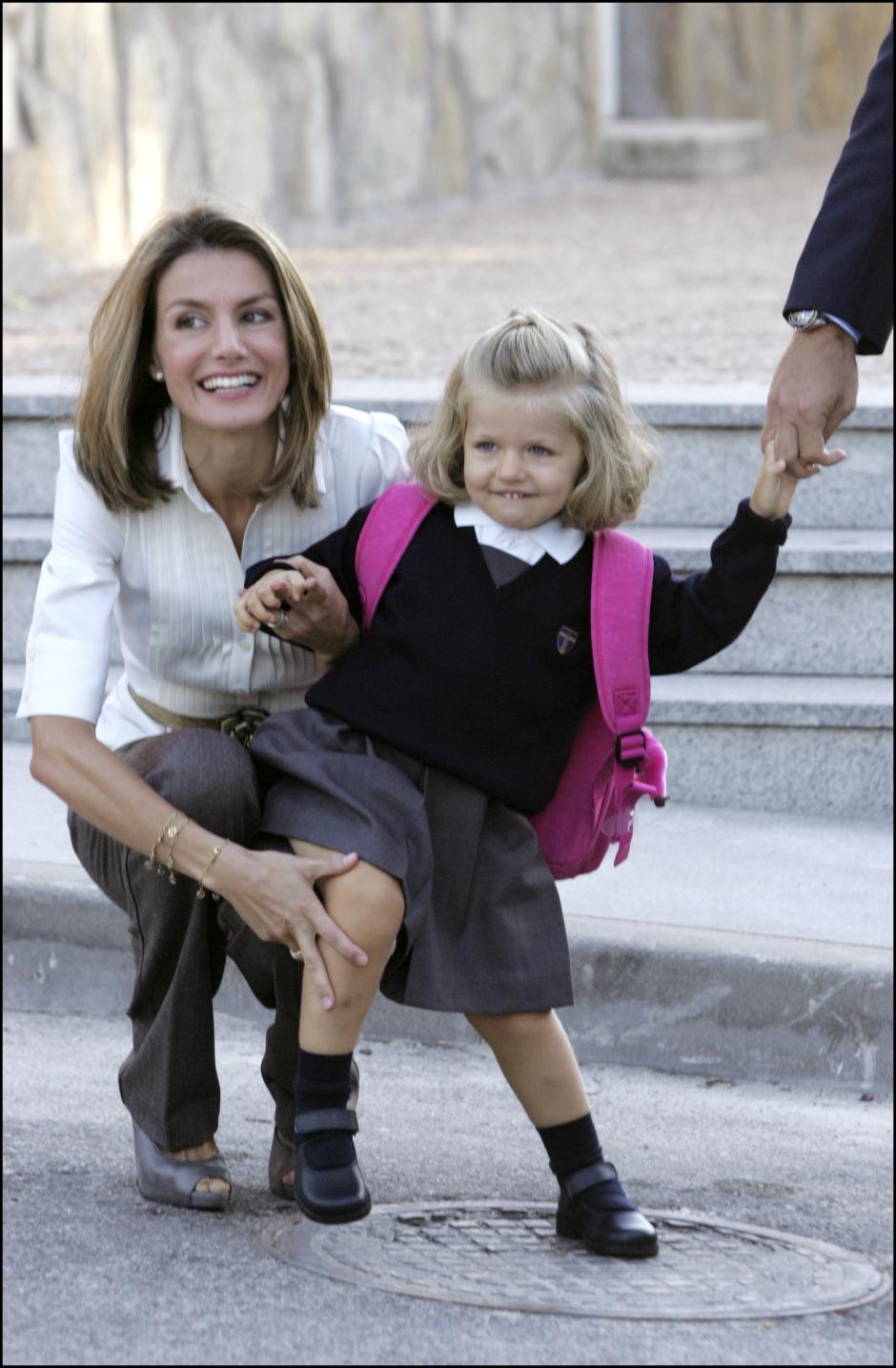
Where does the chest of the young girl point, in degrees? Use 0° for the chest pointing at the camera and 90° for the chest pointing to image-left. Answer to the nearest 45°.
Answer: approximately 0°

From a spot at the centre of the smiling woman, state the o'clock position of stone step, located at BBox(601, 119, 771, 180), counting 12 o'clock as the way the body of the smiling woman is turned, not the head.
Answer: The stone step is roughly at 8 o'clock from the smiling woman.

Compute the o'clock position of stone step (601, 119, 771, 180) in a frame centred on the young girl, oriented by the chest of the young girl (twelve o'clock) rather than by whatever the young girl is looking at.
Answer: The stone step is roughly at 6 o'clock from the young girl.

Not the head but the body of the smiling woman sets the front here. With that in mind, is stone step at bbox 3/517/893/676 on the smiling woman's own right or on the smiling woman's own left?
on the smiling woman's own left
